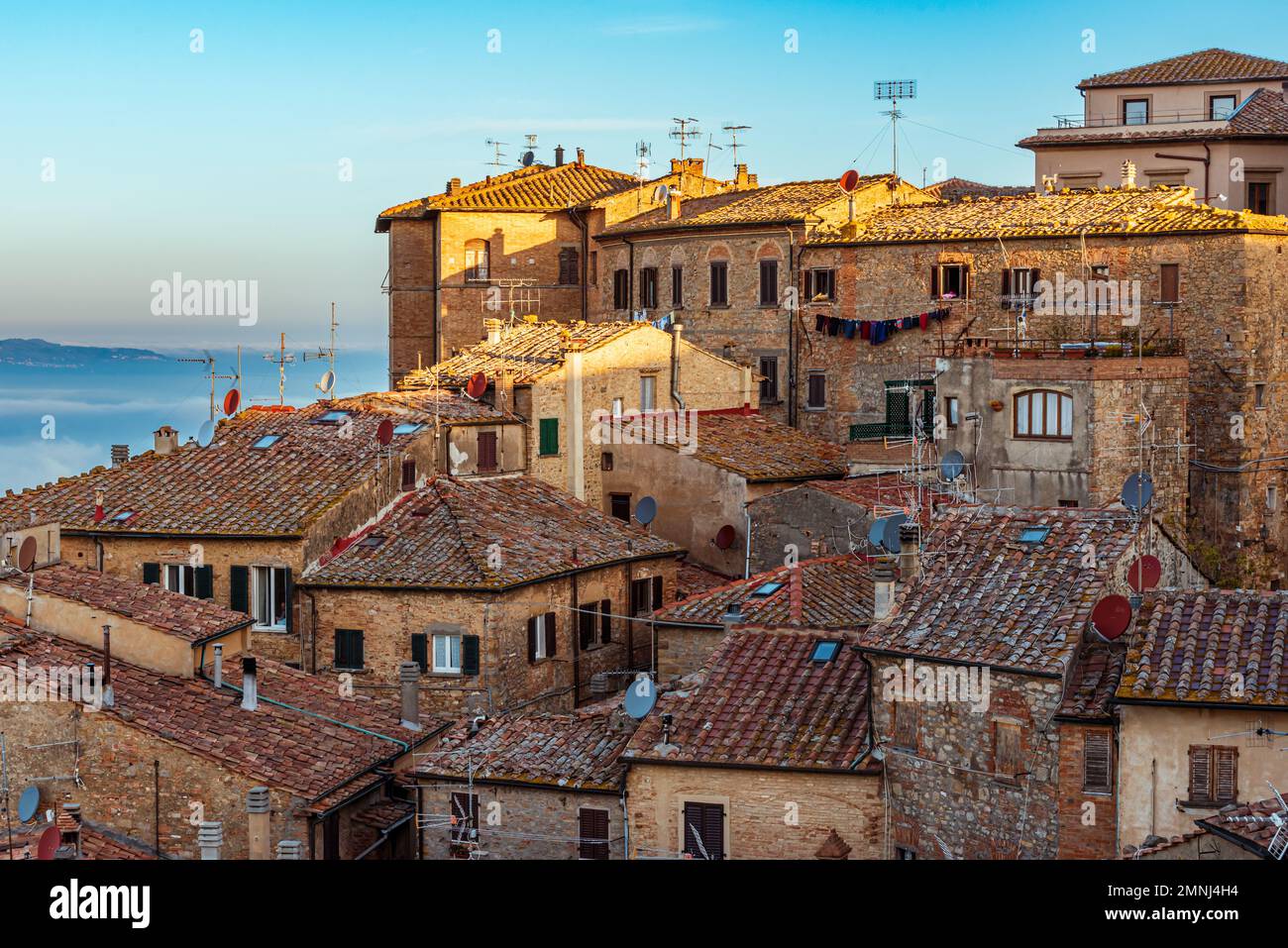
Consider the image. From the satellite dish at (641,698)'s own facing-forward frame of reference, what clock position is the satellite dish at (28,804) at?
the satellite dish at (28,804) is roughly at 1 o'clock from the satellite dish at (641,698).

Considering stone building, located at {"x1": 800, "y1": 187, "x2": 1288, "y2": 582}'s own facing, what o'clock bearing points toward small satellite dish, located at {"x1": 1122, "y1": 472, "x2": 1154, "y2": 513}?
The small satellite dish is roughly at 12 o'clock from the stone building.

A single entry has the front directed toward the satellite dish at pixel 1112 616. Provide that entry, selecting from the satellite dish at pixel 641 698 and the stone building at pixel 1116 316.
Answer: the stone building

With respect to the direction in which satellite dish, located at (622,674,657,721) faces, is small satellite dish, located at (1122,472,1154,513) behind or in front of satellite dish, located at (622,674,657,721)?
behind

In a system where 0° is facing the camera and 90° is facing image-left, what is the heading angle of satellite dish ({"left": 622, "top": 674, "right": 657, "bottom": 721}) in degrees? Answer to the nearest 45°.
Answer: approximately 45°

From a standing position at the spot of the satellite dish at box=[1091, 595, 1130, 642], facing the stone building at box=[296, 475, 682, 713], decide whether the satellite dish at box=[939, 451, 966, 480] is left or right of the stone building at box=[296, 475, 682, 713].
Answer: right

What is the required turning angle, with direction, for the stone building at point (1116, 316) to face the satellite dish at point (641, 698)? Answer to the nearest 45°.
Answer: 0° — it already faces it

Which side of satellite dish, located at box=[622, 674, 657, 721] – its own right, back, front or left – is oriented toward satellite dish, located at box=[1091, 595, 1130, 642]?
left

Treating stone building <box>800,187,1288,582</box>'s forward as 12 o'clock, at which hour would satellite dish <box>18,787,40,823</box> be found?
The satellite dish is roughly at 1 o'clock from the stone building.

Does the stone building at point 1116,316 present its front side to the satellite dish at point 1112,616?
yes

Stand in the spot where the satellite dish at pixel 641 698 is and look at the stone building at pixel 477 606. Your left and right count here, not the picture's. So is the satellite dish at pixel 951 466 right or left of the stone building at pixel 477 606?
right
